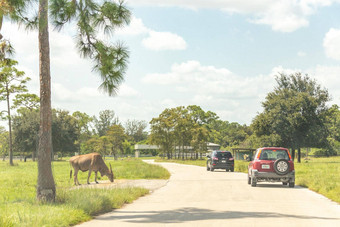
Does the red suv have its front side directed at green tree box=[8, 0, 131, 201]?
no

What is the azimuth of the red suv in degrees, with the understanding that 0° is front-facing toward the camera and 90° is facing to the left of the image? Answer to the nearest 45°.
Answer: approximately 180°
